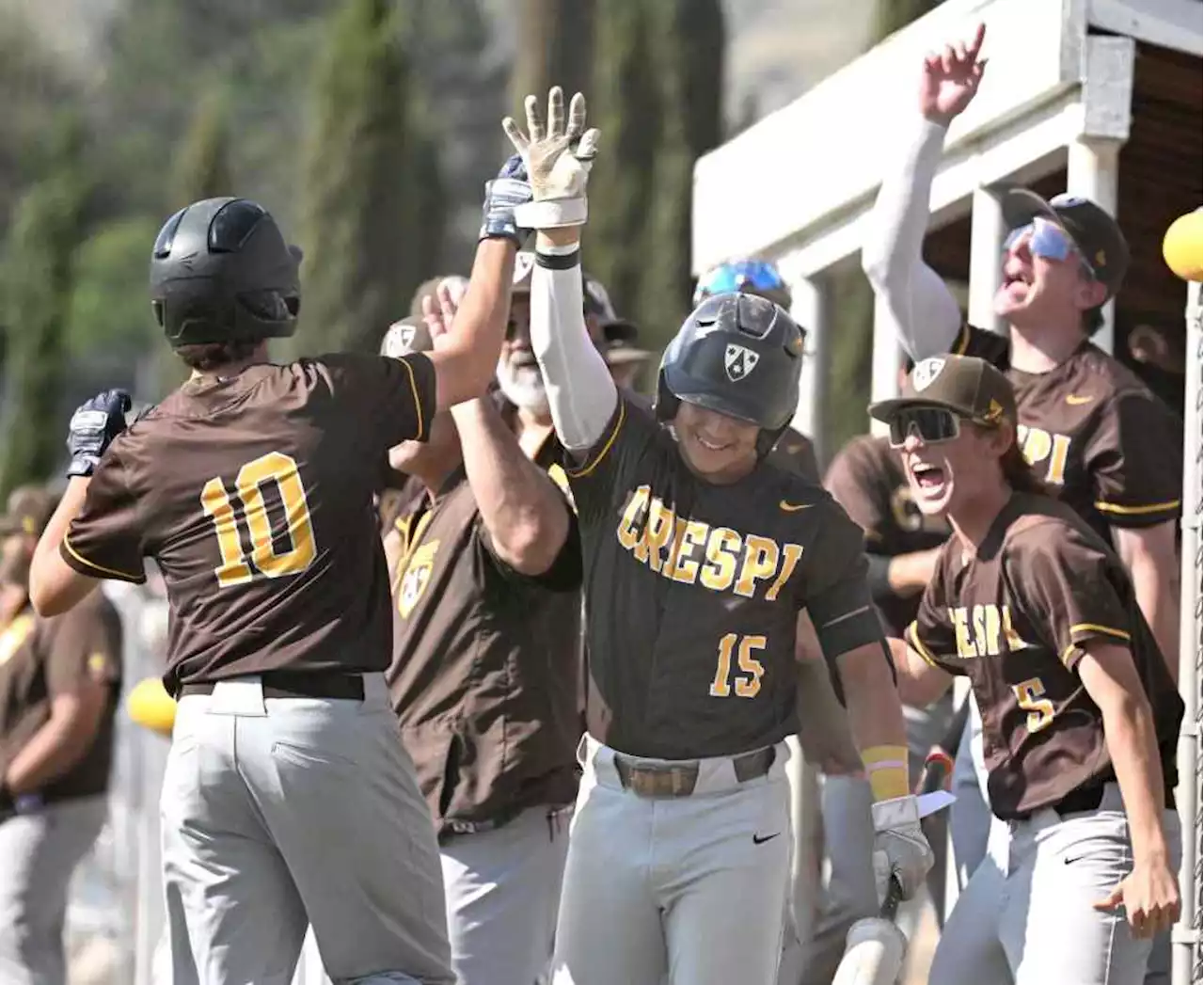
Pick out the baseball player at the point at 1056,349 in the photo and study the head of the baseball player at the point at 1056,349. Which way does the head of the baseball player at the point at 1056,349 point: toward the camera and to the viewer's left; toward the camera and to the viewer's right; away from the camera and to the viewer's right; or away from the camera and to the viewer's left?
toward the camera and to the viewer's left

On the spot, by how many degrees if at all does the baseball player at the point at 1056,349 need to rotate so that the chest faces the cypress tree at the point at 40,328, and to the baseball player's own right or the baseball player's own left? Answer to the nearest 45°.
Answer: approximately 90° to the baseball player's own right

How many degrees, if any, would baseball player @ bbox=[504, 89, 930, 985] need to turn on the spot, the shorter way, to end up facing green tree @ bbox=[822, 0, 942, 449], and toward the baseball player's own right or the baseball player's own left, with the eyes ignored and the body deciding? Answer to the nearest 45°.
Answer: approximately 180°

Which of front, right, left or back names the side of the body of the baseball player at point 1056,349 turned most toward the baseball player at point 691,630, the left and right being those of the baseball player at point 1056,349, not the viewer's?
front

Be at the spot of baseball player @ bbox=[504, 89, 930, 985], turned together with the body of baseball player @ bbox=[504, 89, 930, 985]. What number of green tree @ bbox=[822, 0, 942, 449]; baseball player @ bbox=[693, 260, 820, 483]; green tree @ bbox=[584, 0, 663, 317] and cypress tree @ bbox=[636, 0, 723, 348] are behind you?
4

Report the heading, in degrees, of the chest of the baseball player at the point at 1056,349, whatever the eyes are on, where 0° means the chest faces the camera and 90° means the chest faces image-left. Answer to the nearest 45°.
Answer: approximately 45°

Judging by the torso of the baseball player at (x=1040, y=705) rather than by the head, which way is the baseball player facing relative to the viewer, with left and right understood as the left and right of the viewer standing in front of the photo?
facing the viewer and to the left of the viewer

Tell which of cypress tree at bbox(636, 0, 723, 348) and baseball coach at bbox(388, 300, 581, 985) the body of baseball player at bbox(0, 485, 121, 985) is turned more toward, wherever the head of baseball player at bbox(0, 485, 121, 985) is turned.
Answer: the baseball coach

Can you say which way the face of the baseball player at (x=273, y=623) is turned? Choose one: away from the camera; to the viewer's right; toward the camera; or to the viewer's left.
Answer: away from the camera

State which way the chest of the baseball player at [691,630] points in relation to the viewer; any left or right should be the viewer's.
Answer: facing the viewer

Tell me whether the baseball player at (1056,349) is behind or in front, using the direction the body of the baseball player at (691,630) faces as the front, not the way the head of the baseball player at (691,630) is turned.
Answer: behind

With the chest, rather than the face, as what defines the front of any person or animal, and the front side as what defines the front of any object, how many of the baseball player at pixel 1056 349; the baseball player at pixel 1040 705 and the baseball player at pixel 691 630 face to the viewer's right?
0
